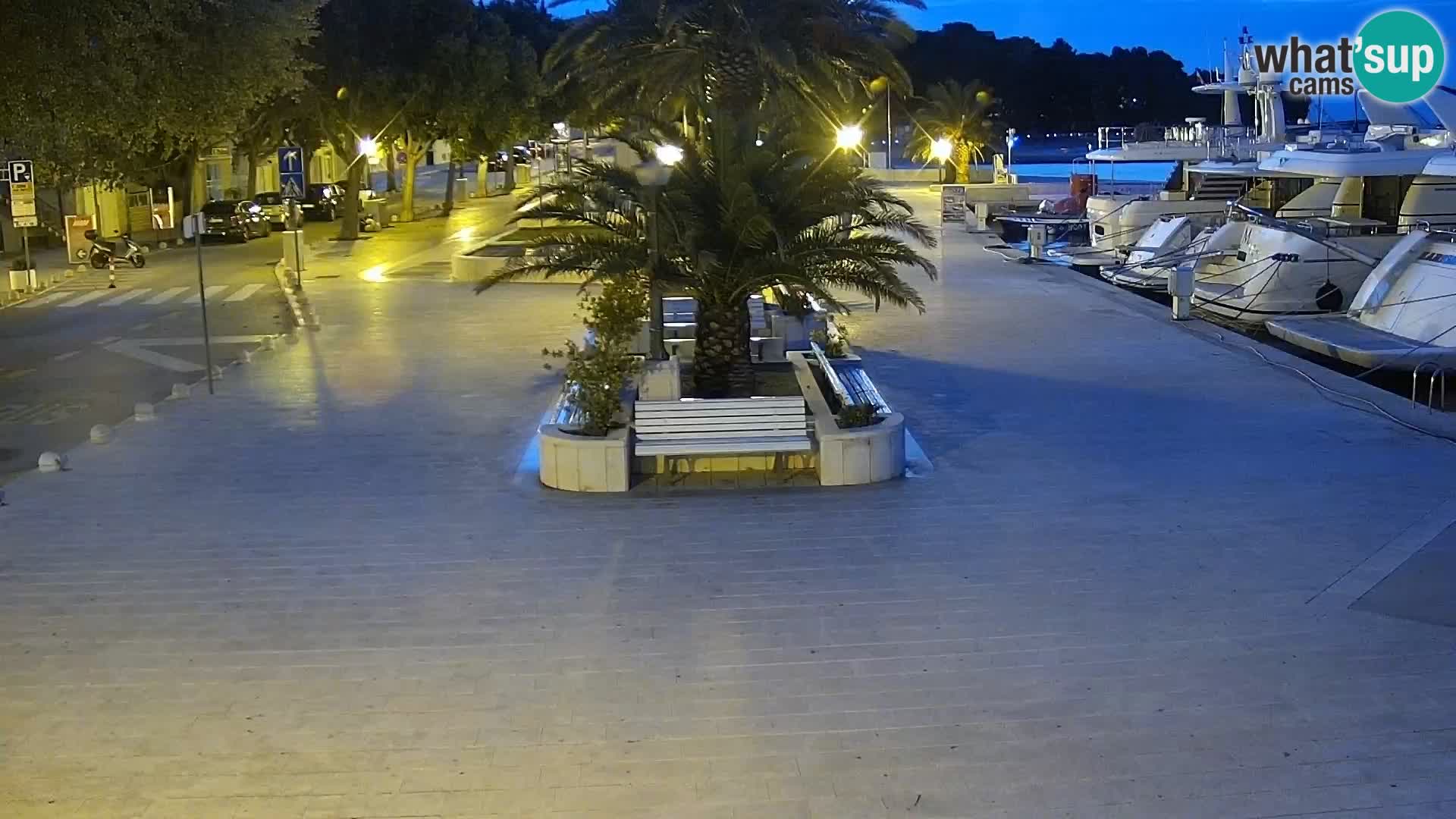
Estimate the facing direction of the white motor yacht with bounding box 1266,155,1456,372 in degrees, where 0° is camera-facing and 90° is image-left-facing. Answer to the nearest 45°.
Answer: approximately 225°

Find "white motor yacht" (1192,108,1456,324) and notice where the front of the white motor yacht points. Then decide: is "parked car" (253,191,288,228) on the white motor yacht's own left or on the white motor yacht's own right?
on the white motor yacht's own left

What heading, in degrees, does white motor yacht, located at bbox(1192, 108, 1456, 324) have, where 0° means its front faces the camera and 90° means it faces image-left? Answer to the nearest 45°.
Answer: approximately 225°

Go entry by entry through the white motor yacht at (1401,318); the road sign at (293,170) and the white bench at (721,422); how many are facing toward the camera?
2

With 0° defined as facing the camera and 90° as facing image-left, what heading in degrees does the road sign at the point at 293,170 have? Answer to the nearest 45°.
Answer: approximately 0°

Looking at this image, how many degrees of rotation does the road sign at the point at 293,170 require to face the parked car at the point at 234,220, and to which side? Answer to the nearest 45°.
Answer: approximately 180°

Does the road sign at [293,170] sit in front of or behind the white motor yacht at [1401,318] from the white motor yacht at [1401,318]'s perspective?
behind

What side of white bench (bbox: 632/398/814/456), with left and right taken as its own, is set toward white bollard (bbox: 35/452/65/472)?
right
